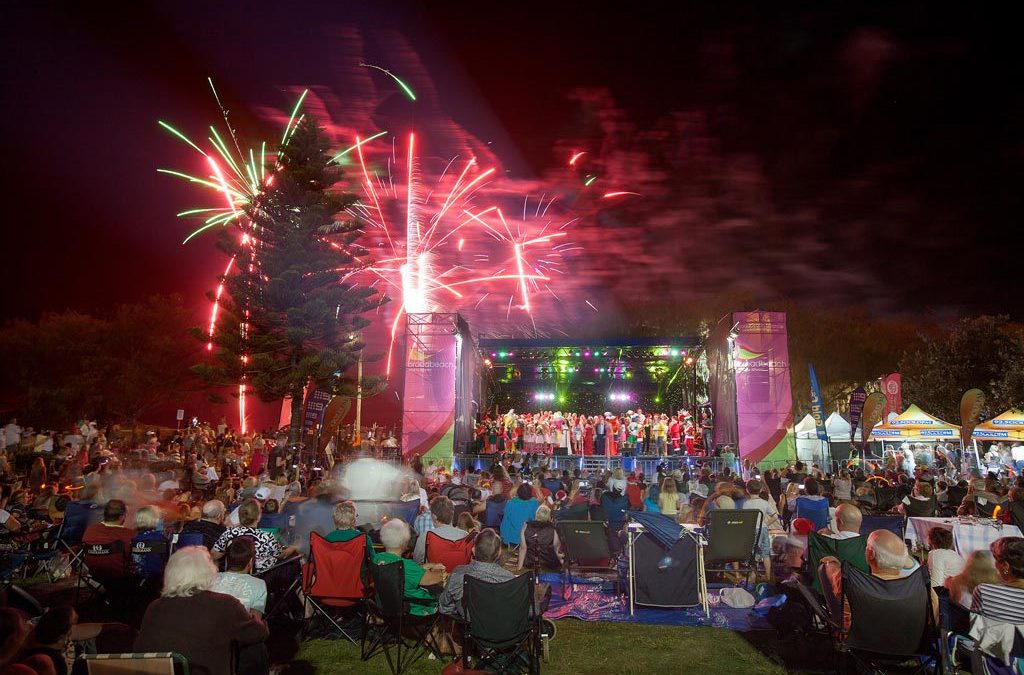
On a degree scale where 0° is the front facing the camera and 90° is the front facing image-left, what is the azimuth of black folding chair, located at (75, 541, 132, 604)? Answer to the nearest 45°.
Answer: approximately 180°

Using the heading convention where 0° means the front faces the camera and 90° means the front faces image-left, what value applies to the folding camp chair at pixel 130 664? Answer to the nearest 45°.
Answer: approximately 180°

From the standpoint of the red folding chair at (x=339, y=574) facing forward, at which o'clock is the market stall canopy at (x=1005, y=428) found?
The market stall canopy is roughly at 2 o'clock from the red folding chair.

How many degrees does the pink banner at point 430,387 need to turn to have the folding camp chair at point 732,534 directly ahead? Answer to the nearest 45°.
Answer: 0° — it already faces it

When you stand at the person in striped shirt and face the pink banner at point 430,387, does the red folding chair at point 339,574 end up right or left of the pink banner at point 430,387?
left

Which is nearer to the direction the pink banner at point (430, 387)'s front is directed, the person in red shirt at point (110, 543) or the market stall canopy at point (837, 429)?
the person in red shirt

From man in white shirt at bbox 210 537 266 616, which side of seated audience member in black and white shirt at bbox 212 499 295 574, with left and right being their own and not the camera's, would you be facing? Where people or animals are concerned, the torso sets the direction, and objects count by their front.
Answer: back

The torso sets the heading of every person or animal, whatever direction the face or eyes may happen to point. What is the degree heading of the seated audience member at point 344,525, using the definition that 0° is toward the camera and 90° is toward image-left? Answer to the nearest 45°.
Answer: approximately 180°

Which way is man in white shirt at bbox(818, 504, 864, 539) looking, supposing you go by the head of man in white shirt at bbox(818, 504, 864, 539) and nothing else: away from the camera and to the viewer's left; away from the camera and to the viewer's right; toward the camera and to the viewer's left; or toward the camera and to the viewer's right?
away from the camera and to the viewer's left
